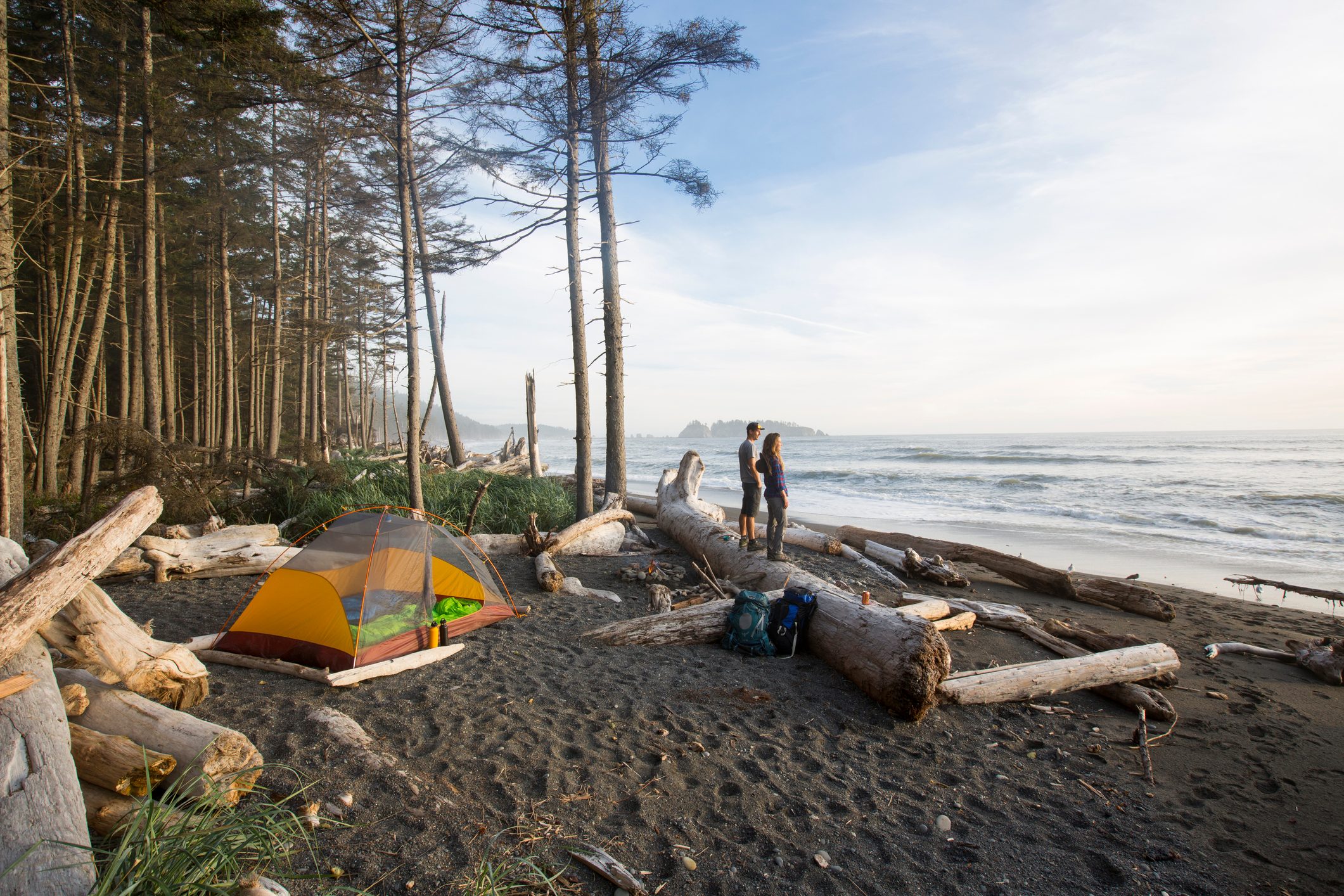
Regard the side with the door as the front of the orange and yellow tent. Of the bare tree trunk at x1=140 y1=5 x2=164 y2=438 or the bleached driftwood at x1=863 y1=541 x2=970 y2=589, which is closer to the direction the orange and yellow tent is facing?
the bleached driftwood

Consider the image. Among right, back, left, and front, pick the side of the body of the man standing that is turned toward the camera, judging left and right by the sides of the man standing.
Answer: right

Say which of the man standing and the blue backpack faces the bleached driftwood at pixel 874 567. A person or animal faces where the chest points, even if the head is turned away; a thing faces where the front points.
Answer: the man standing

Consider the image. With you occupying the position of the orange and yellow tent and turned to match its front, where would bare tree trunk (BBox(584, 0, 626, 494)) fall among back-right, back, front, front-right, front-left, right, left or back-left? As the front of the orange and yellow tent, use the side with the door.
left

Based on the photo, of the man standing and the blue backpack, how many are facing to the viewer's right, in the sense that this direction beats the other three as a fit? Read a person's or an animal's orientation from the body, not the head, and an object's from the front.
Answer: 1

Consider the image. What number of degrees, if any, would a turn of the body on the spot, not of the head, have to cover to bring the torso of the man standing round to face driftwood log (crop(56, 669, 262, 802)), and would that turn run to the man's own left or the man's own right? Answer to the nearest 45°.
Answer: approximately 90° to the man's own right

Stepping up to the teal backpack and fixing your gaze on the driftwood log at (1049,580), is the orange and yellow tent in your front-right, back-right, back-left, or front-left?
back-left

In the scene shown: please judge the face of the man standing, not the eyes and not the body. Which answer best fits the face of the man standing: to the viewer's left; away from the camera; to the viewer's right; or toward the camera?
to the viewer's right

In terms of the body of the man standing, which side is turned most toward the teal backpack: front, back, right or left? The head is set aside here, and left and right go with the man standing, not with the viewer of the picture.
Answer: right

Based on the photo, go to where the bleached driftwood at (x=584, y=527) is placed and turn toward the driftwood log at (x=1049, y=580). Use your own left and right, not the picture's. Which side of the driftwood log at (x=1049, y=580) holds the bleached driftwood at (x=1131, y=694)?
right

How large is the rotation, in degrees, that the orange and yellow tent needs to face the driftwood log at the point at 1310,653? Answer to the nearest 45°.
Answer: approximately 45° to its left

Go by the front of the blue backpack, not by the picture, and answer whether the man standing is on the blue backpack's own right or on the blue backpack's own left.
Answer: on the blue backpack's own right

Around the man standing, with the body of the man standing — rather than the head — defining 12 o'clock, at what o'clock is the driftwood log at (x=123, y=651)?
The driftwood log is roughly at 4 o'clock from the man standing.
